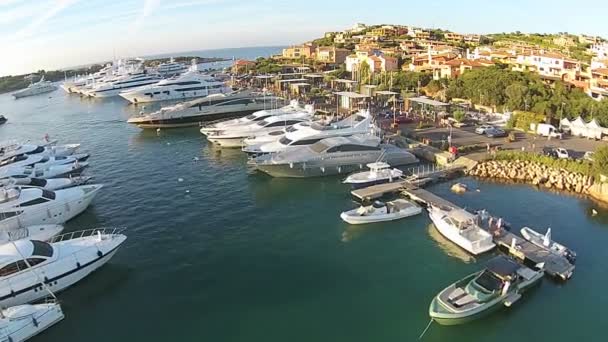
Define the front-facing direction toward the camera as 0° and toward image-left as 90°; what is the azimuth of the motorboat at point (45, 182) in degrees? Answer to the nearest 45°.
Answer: approximately 270°

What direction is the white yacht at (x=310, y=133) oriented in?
to the viewer's left

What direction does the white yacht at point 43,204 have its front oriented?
to the viewer's right

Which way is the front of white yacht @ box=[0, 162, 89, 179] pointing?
to the viewer's right

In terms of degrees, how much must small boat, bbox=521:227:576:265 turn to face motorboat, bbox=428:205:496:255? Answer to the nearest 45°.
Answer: approximately 45° to its left

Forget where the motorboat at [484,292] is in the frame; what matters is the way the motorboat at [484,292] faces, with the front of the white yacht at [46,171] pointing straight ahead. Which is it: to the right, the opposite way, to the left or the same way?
the opposite way

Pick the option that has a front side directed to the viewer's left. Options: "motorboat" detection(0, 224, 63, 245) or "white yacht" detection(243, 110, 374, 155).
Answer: the white yacht

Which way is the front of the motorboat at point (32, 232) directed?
to the viewer's right

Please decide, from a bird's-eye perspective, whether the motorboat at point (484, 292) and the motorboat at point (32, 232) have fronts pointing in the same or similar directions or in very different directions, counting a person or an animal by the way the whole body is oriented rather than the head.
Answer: very different directions

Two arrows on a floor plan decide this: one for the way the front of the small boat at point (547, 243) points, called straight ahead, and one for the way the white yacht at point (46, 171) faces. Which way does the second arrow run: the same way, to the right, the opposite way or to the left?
to the right

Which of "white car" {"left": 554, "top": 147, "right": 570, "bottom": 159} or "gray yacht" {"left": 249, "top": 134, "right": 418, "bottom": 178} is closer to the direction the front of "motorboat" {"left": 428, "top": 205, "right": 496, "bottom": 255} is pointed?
the gray yacht
